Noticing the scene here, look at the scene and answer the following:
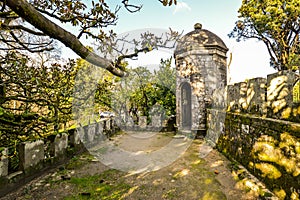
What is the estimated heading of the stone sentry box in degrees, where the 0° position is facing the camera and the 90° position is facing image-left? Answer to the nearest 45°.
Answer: approximately 45°

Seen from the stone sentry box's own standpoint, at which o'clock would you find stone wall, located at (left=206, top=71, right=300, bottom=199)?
The stone wall is roughly at 10 o'clock from the stone sentry box.

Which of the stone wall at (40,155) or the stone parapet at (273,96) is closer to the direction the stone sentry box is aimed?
the stone wall

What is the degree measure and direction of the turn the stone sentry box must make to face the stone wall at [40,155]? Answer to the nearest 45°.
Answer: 0° — it already faces it

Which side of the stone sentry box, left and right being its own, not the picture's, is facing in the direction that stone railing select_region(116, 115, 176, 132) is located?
right

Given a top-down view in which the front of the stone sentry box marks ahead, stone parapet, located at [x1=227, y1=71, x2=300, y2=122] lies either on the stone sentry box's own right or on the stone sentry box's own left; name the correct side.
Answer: on the stone sentry box's own left

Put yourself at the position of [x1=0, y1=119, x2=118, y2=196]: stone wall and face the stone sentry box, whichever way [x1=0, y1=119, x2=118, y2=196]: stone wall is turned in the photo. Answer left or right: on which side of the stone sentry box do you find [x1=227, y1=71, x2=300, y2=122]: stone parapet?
right
